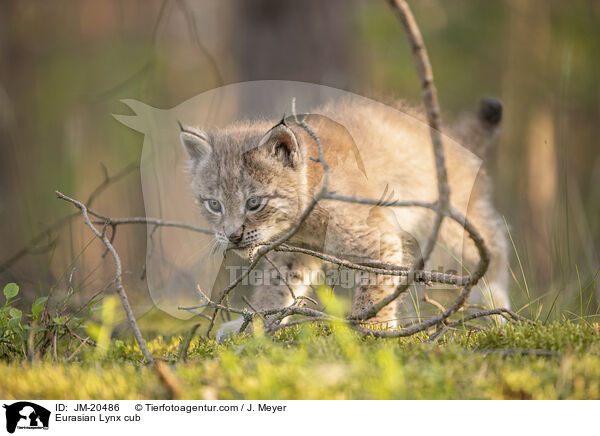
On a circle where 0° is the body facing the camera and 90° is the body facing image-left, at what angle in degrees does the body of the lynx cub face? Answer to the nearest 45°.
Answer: approximately 90°
